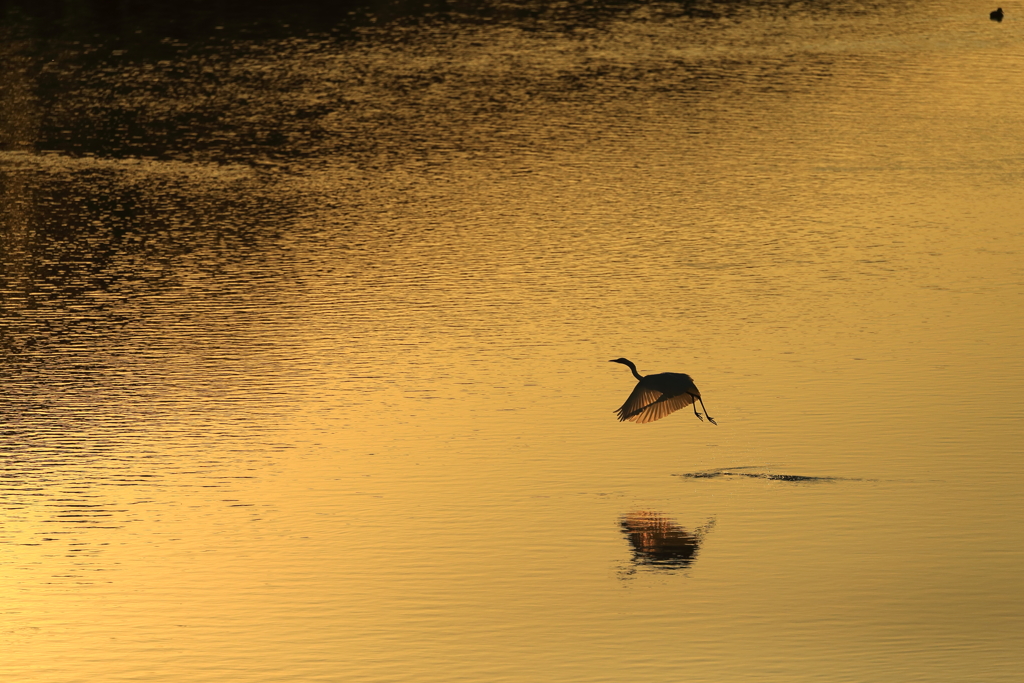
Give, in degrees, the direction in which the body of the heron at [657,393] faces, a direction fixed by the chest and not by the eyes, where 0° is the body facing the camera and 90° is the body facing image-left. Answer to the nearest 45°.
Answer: approximately 90°
